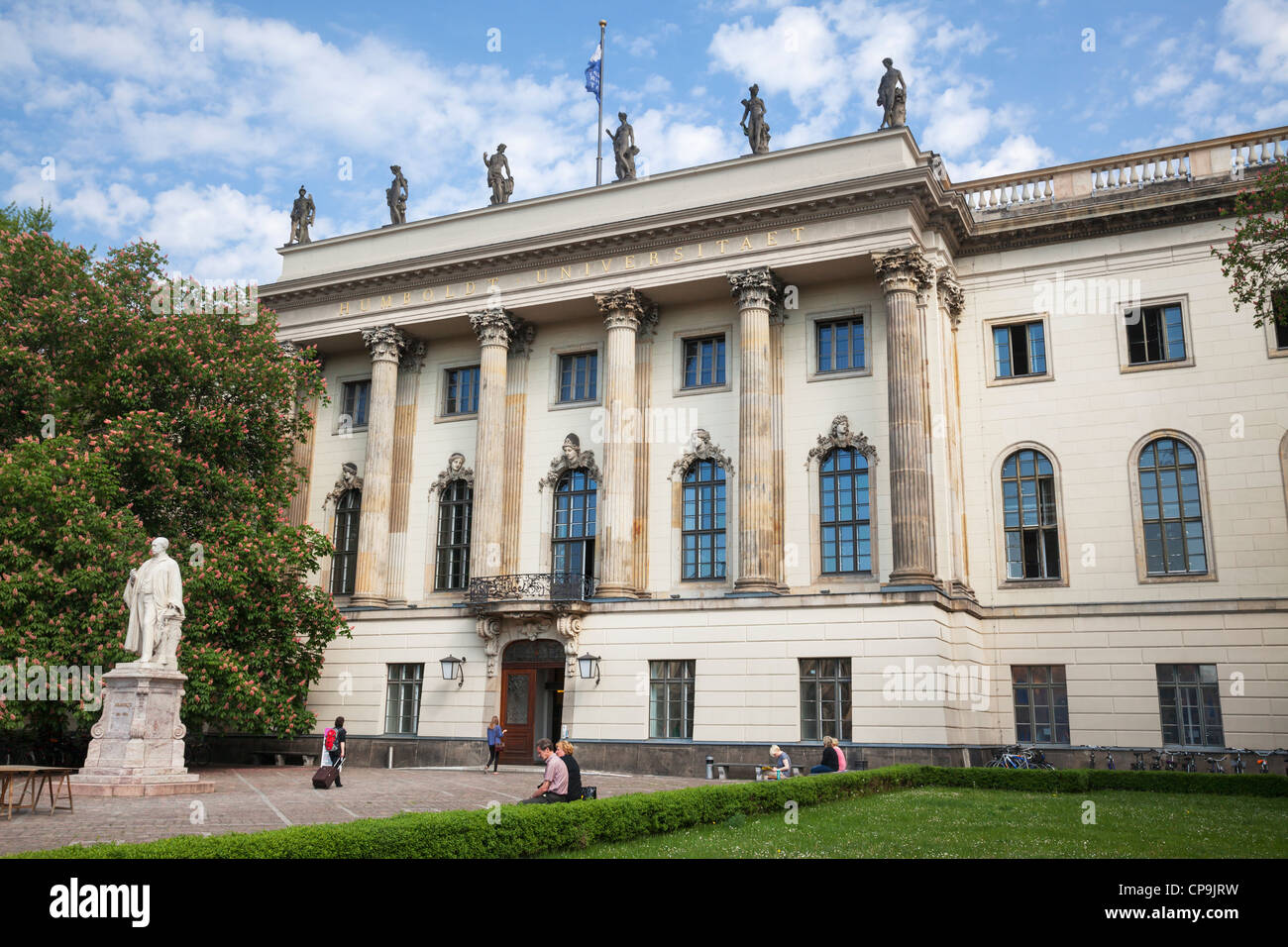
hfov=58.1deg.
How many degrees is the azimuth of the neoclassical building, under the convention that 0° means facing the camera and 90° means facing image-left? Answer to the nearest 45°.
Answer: approximately 45°

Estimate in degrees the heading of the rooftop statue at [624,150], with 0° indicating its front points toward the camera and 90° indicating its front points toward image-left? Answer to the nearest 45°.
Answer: approximately 45°

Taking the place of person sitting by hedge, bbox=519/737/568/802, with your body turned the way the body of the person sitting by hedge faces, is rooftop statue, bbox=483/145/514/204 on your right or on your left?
on your right

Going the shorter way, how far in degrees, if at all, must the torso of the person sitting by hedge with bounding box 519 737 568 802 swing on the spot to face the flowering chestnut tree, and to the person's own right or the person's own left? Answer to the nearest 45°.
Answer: approximately 45° to the person's own right
